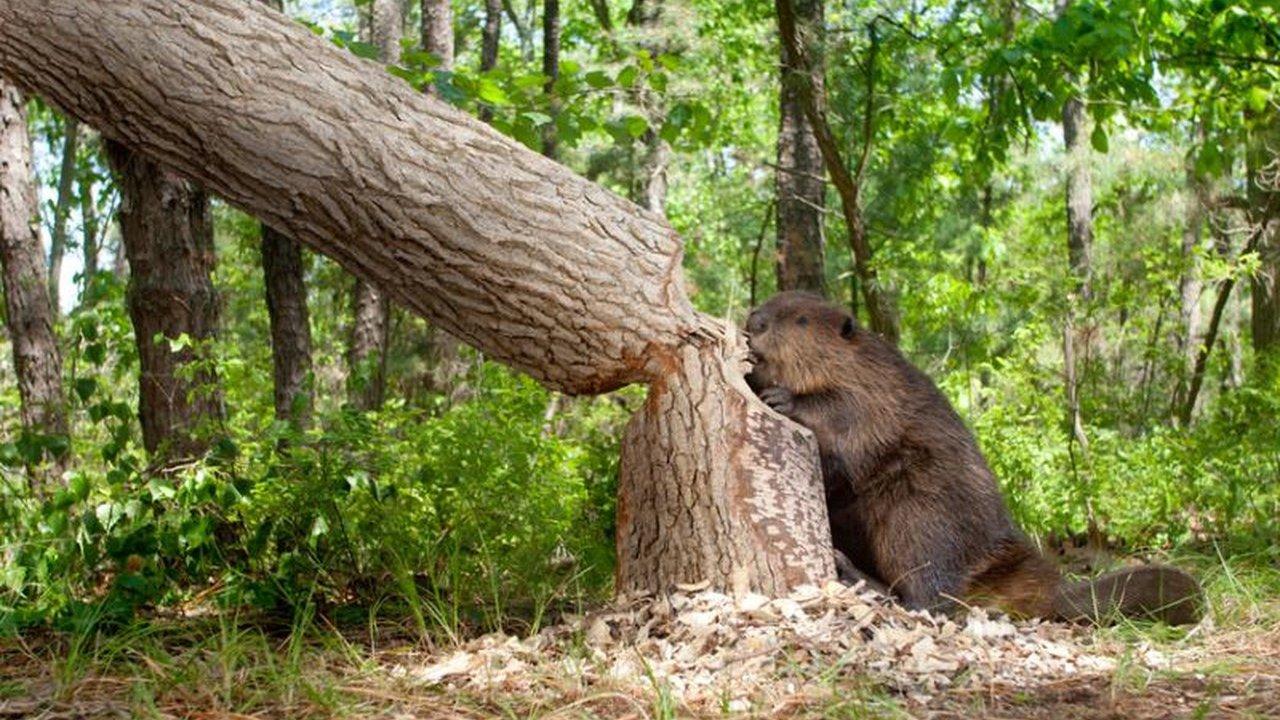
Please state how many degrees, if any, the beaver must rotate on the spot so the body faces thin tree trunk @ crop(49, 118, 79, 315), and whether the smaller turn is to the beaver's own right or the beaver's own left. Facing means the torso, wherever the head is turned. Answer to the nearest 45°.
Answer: approximately 45° to the beaver's own right

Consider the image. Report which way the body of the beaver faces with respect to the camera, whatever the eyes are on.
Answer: to the viewer's left

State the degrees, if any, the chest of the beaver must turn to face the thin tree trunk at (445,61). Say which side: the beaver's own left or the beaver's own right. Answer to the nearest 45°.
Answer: approximately 45° to the beaver's own right

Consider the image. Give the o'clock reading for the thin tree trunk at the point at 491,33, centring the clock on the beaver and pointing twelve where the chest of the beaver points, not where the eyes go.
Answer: The thin tree trunk is roughly at 2 o'clock from the beaver.

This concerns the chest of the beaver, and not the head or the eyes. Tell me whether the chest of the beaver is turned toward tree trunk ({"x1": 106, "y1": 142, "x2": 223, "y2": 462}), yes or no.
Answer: yes
